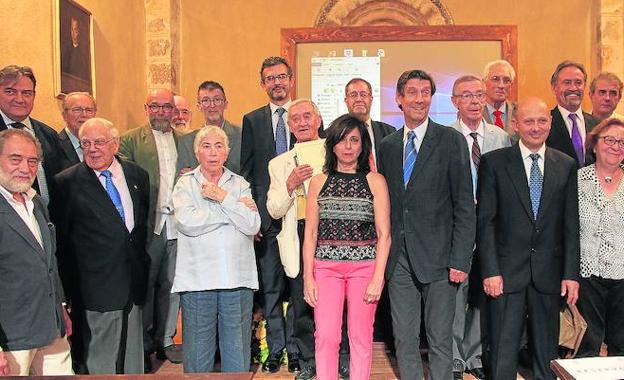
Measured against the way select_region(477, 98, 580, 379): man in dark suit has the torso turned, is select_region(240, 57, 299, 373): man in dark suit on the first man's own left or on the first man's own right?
on the first man's own right

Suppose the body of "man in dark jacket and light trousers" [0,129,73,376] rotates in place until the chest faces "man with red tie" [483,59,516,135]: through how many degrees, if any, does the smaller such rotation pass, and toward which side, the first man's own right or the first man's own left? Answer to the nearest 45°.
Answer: approximately 45° to the first man's own left

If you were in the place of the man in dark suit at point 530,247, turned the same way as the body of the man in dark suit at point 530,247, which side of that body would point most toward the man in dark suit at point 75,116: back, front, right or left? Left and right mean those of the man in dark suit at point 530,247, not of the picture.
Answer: right

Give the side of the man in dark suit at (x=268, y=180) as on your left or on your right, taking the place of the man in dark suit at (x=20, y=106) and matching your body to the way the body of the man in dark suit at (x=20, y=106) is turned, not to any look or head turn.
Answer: on your left

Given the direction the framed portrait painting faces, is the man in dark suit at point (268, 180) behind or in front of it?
in front

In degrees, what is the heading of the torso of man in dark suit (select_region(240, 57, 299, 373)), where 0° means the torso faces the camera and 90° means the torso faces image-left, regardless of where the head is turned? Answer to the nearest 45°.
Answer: approximately 0°

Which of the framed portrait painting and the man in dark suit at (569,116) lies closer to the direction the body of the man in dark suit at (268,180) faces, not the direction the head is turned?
the man in dark suit
